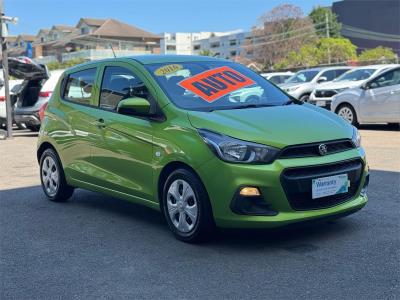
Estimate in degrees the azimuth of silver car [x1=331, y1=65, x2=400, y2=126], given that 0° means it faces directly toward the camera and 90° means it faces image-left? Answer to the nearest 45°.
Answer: approximately 90°

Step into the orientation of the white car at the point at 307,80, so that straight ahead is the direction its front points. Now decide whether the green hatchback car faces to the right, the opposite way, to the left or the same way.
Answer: to the left

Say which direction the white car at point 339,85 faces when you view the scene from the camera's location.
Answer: facing the viewer and to the left of the viewer

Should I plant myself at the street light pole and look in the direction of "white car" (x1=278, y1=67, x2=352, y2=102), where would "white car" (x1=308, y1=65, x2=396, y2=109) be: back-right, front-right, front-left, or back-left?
front-right

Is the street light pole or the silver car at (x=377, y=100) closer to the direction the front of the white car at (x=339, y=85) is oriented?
the street light pole

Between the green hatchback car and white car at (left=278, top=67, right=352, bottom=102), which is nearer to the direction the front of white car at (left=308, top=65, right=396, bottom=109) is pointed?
the green hatchback car

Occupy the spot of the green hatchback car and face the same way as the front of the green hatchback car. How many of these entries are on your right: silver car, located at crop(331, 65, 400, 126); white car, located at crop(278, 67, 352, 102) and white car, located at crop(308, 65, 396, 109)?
0

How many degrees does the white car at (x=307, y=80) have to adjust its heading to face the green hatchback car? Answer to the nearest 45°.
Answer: approximately 45° to its left

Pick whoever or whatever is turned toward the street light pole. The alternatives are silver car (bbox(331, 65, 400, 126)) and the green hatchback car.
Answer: the silver car

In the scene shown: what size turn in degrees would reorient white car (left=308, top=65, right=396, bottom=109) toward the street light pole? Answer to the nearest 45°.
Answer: approximately 45° to its right

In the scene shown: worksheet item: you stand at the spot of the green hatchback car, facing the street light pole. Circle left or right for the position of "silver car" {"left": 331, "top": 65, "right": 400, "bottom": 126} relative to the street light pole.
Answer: right

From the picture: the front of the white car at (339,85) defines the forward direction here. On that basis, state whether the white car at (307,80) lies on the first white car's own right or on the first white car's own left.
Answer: on the first white car's own right

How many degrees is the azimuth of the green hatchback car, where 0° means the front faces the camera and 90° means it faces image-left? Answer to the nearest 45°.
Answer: approximately 315°

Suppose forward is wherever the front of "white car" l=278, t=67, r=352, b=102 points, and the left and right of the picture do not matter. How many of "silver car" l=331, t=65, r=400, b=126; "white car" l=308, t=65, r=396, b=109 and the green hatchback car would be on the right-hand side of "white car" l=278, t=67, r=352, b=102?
0

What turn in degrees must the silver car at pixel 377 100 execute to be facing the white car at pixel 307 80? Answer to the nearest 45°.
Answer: approximately 90° to its right

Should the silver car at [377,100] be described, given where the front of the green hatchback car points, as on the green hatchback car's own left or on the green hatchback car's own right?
on the green hatchback car's own left

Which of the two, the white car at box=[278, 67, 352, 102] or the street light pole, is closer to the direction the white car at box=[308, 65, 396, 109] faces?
the street light pole

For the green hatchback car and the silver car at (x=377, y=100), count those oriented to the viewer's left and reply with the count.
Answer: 1

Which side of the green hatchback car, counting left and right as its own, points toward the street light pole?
back

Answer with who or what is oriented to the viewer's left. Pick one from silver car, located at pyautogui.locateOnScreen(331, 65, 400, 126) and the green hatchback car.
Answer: the silver car
